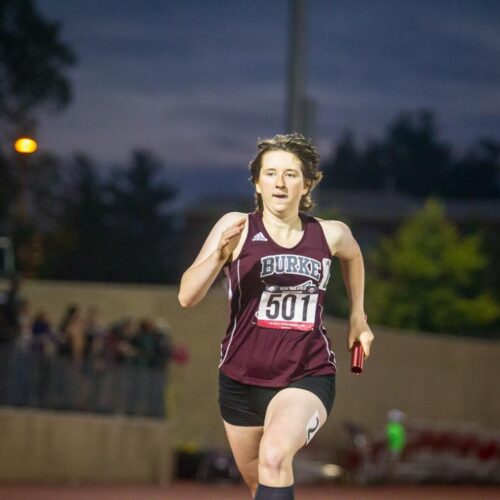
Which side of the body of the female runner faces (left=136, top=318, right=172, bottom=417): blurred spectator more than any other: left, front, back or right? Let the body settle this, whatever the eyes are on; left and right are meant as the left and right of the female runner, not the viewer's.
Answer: back

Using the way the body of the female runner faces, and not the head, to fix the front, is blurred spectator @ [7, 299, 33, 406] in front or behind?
behind

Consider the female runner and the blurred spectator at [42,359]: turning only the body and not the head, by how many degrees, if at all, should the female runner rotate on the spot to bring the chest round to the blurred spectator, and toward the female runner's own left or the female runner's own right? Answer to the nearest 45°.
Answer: approximately 180°

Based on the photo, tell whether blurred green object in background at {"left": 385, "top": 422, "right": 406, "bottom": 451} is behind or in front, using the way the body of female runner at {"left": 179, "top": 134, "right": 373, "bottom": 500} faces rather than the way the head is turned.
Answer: behind

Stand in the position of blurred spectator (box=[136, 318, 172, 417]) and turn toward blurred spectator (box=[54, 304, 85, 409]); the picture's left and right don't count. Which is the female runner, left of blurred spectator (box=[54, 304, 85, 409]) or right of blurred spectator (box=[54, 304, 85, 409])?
left

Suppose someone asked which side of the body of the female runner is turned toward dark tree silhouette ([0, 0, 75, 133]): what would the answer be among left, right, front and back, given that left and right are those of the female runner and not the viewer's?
back

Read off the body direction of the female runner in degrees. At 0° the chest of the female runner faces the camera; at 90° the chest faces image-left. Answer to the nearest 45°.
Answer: approximately 0°

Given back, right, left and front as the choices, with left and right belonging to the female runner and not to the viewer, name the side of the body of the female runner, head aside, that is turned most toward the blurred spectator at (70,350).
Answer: back
